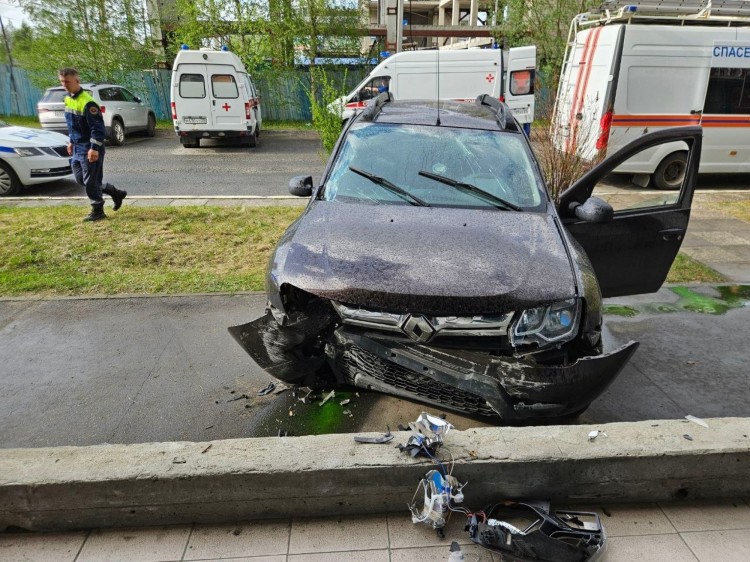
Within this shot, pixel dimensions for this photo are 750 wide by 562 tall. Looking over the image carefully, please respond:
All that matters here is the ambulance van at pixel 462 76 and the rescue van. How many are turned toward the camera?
0

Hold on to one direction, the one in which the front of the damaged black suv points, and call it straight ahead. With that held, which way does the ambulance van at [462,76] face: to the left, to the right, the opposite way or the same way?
to the right

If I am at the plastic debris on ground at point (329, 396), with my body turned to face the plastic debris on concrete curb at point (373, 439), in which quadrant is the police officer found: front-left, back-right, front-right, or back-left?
back-right

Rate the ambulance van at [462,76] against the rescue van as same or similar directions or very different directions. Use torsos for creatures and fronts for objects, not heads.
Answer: very different directions

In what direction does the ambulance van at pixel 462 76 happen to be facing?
to the viewer's left

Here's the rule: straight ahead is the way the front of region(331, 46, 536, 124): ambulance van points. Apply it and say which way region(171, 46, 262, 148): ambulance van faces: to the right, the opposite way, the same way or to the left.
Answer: to the right

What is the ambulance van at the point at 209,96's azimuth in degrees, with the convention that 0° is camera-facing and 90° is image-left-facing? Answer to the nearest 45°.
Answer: approximately 180°

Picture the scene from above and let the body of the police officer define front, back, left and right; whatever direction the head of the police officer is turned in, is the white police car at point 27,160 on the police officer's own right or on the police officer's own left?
on the police officer's own right

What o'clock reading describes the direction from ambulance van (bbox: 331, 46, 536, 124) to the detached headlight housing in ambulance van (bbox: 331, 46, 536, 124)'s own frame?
The detached headlight housing is roughly at 9 o'clock from the ambulance van.

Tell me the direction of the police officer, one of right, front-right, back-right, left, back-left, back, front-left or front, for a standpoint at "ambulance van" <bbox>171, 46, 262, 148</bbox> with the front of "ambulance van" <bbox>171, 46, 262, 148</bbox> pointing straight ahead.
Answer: back

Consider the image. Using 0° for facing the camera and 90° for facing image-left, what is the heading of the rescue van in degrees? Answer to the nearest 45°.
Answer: approximately 225°
